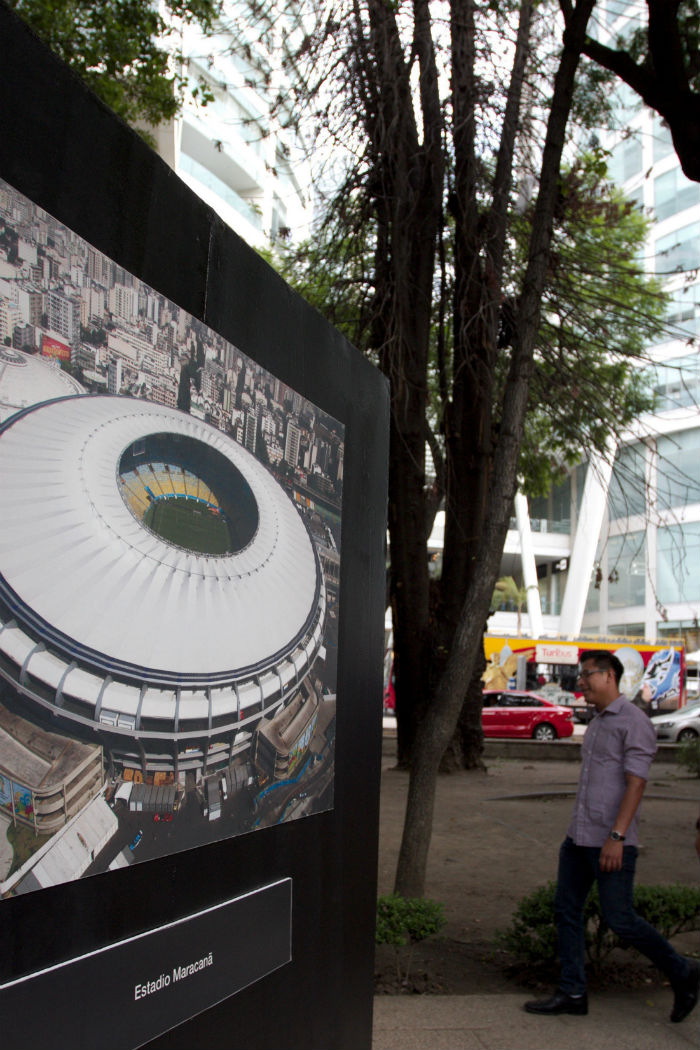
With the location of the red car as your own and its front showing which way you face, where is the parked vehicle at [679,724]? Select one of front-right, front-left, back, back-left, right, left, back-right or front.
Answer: back

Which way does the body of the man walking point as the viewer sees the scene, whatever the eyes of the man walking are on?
to the viewer's left

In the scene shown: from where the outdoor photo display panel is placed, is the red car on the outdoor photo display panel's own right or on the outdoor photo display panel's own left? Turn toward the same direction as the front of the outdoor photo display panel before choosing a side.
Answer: on the outdoor photo display panel's own left

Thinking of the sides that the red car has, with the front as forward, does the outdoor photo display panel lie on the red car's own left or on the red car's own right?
on the red car's own left

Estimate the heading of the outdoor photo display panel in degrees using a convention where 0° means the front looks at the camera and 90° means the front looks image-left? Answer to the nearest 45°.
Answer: approximately 315°

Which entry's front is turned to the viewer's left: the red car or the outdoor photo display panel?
the red car

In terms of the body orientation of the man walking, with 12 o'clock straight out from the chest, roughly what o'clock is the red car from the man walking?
The red car is roughly at 3 o'clock from the man walking.

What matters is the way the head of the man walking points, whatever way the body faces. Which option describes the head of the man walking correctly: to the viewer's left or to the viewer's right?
to the viewer's left

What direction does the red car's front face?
to the viewer's left
